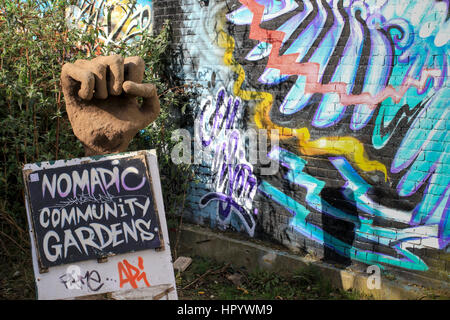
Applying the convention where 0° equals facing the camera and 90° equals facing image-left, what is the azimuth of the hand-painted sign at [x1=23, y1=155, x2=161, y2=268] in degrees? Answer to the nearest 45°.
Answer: approximately 0°

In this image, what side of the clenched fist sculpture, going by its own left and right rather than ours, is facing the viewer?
front
